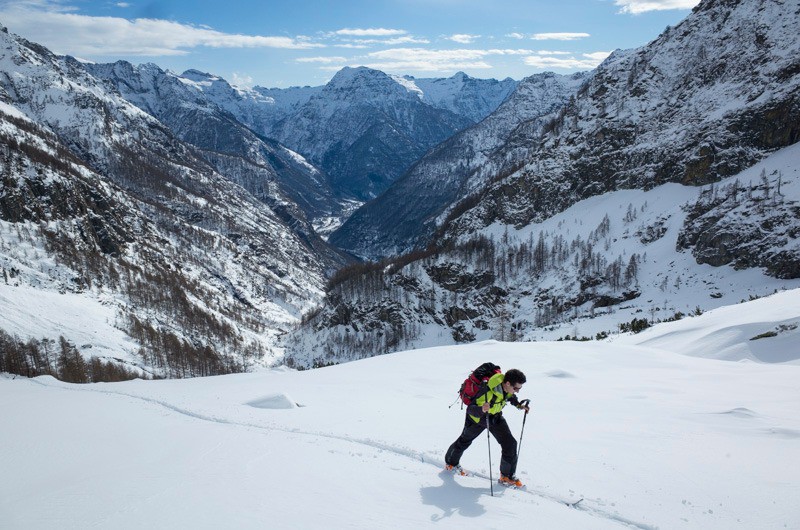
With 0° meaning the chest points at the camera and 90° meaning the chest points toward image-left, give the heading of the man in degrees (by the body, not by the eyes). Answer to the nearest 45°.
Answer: approximately 315°
